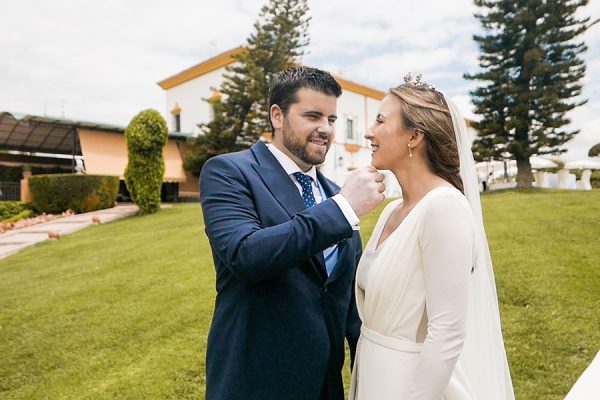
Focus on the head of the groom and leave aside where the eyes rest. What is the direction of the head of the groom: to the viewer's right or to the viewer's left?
to the viewer's right

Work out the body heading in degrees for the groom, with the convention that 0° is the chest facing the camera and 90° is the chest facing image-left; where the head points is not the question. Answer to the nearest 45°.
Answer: approximately 315°

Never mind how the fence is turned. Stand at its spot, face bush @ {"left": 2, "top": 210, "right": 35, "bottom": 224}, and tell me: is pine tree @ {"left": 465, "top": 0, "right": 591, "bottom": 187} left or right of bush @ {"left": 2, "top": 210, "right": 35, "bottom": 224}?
left

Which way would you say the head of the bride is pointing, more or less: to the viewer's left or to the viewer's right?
to the viewer's left

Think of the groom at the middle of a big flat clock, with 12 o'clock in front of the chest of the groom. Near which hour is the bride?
The bride is roughly at 10 o'clock from the groom.

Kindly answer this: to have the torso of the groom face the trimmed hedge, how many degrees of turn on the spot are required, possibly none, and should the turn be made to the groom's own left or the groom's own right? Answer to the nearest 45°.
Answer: approximately 180°

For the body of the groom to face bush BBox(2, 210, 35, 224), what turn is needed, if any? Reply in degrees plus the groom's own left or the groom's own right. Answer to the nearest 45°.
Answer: approximately 180°

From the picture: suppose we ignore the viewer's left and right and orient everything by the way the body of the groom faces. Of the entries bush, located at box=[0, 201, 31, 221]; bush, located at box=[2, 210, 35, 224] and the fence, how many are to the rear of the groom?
3

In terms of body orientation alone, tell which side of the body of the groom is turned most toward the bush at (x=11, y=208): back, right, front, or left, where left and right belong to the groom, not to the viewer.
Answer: back

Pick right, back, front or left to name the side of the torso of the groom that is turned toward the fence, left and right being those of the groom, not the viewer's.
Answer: back

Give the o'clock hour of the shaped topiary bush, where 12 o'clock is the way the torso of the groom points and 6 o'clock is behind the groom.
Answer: The shaped topiary bush is roughly at 7 o'clock from the groom.

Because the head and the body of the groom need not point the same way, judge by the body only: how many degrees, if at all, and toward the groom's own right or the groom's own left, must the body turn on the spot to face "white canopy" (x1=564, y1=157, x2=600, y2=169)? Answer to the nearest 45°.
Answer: approximately 90° to the groom's own left
